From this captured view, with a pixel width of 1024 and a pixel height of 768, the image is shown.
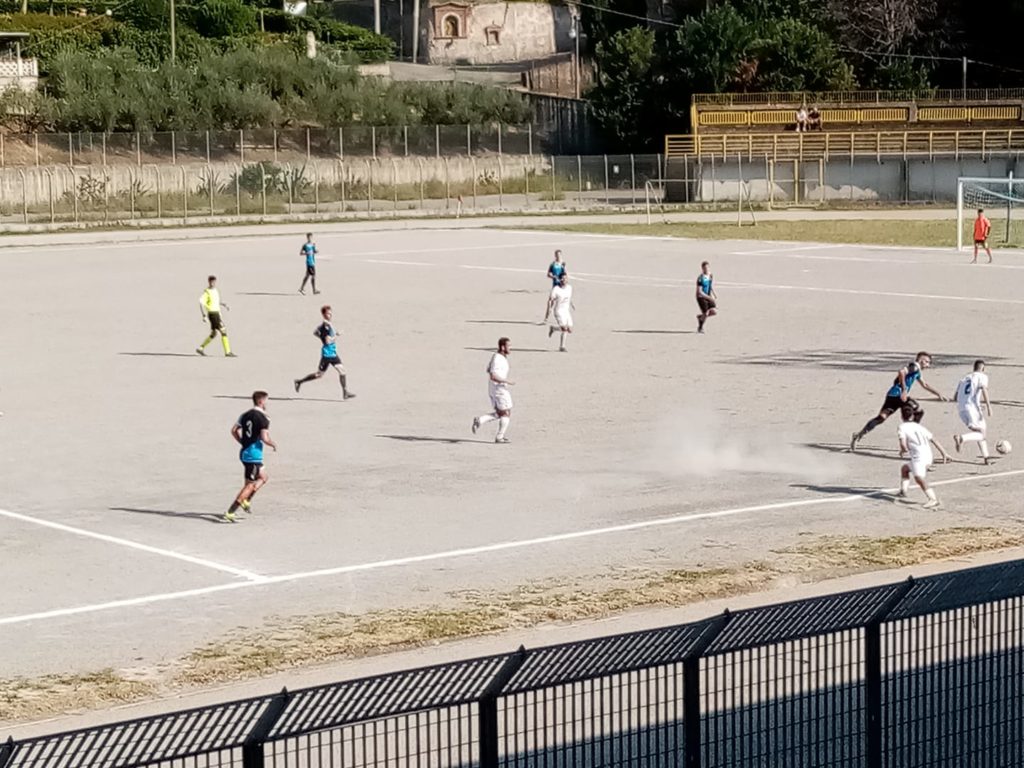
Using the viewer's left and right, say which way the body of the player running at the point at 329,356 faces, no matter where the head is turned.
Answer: facing to the right of the viewer

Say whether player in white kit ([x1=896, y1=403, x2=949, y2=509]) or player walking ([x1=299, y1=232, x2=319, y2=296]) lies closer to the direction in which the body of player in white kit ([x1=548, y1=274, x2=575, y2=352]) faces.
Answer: the player in white kit

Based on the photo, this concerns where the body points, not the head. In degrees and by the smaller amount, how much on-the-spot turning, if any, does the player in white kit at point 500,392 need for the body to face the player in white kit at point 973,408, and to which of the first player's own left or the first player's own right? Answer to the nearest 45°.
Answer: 0° — they already face them

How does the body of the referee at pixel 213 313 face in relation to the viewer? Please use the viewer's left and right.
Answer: facing the viewer and to the right of the viewer

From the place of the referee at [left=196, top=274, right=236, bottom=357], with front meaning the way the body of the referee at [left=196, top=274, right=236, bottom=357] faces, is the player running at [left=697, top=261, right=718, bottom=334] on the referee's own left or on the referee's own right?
on the referee's own left

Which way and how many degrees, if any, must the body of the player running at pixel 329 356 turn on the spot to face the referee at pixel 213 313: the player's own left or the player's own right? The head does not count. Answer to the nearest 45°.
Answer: approximately 90° to the player's own left

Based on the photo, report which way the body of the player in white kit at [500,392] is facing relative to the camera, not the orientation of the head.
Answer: to the viewer's right

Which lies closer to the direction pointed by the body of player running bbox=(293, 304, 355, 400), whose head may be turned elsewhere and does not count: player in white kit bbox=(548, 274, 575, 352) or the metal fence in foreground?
the player in white kit

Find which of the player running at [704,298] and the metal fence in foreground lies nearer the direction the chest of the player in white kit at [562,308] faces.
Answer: the metal fence in foreground

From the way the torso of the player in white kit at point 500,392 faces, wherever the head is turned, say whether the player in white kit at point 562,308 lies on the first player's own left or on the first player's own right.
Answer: on the first player's own left

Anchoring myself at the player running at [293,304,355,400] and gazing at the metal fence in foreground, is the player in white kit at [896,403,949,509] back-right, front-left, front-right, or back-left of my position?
front-left

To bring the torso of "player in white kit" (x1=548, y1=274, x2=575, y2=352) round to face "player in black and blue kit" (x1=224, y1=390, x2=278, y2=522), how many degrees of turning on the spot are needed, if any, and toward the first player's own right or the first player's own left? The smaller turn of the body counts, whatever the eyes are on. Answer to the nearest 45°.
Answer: approximately 45° to the first player's own right
